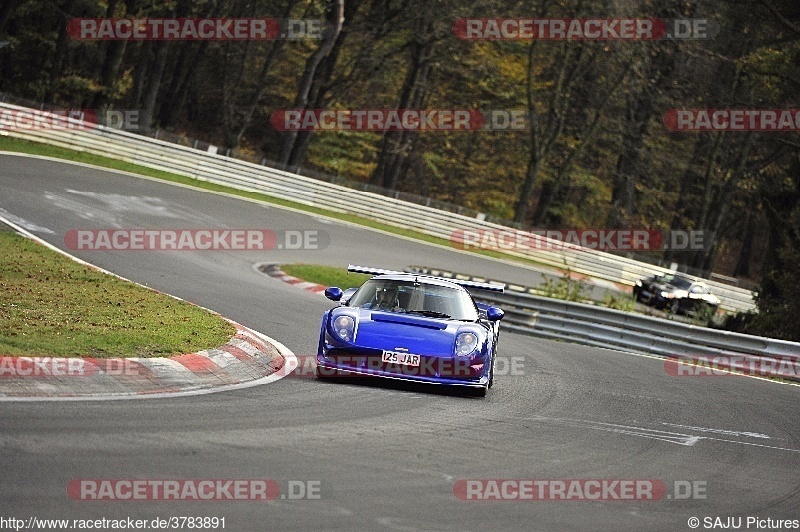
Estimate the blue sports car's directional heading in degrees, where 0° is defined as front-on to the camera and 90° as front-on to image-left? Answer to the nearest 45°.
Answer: approximately 0°

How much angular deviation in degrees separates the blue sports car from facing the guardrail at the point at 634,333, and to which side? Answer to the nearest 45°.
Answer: approximately 135° to its left

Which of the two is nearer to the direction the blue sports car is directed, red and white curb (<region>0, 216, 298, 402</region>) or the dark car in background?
the red and white curb

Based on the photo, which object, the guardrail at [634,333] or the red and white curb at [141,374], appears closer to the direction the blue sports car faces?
the red and white curb

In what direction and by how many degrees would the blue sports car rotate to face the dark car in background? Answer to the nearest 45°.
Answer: approximately 180°

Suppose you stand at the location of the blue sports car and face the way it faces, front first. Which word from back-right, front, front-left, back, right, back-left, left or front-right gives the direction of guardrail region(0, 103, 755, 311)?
back
